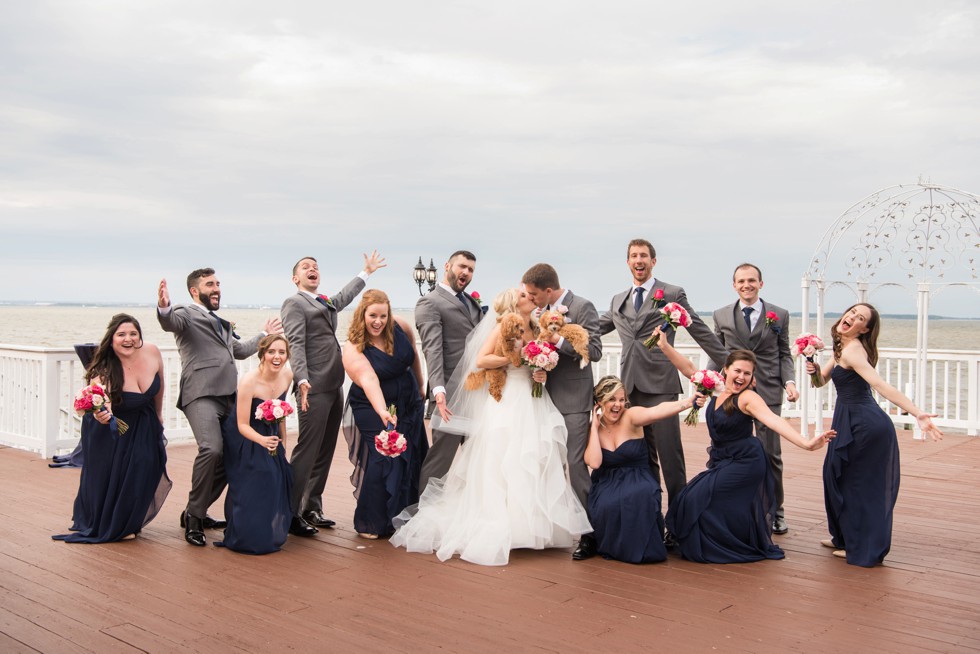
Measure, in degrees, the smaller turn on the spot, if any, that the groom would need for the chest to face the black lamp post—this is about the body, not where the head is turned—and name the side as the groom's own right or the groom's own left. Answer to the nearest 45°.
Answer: approximately 135° to the groom's own right

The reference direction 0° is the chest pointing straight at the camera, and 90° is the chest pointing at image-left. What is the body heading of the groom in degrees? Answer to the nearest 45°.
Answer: approximately 45°

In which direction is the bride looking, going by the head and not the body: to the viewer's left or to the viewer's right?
to the viewer's right
